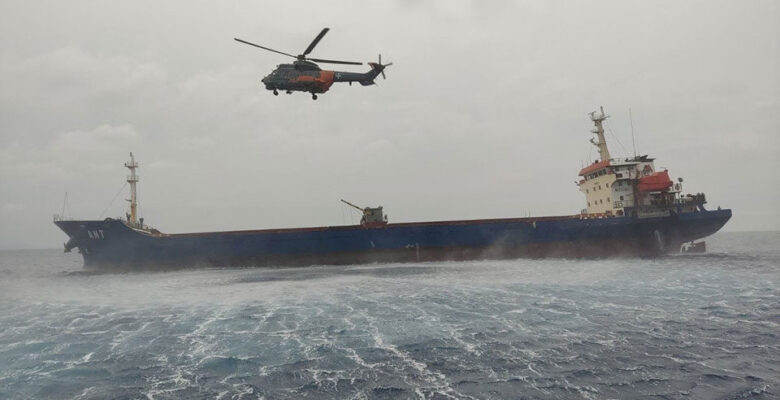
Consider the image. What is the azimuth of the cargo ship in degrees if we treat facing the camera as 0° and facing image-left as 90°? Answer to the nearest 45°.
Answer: approximately 90°
